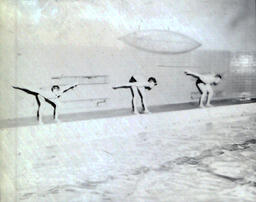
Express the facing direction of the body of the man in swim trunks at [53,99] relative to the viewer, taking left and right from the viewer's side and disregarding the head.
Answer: facing to the right of the viewer

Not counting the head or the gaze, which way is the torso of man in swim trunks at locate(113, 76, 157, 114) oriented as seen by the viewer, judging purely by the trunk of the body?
to the viewer's right

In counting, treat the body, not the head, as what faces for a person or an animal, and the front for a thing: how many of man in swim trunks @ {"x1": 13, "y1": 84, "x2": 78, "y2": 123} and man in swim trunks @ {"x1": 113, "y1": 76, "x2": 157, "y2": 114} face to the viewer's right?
2

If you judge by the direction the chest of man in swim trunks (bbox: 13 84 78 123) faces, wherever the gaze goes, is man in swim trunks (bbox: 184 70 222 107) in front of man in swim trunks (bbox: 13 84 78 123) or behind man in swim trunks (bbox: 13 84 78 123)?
in front
